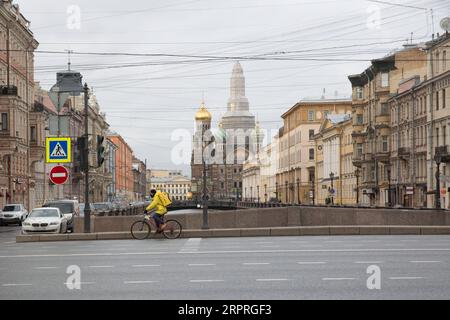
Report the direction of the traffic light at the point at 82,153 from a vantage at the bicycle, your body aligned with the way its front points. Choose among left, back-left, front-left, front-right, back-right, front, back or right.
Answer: front-right

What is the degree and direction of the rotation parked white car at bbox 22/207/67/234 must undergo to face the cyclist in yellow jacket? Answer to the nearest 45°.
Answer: approximately 90° to its left

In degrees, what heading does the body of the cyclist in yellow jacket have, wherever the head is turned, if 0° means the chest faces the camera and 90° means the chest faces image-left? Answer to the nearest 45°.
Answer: approximately 90°

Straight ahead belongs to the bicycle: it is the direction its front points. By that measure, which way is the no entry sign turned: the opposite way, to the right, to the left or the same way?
to the left

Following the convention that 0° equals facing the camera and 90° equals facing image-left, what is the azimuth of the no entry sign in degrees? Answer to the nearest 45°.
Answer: approximately 0°

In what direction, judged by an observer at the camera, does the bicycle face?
facing to the left of the viewer
